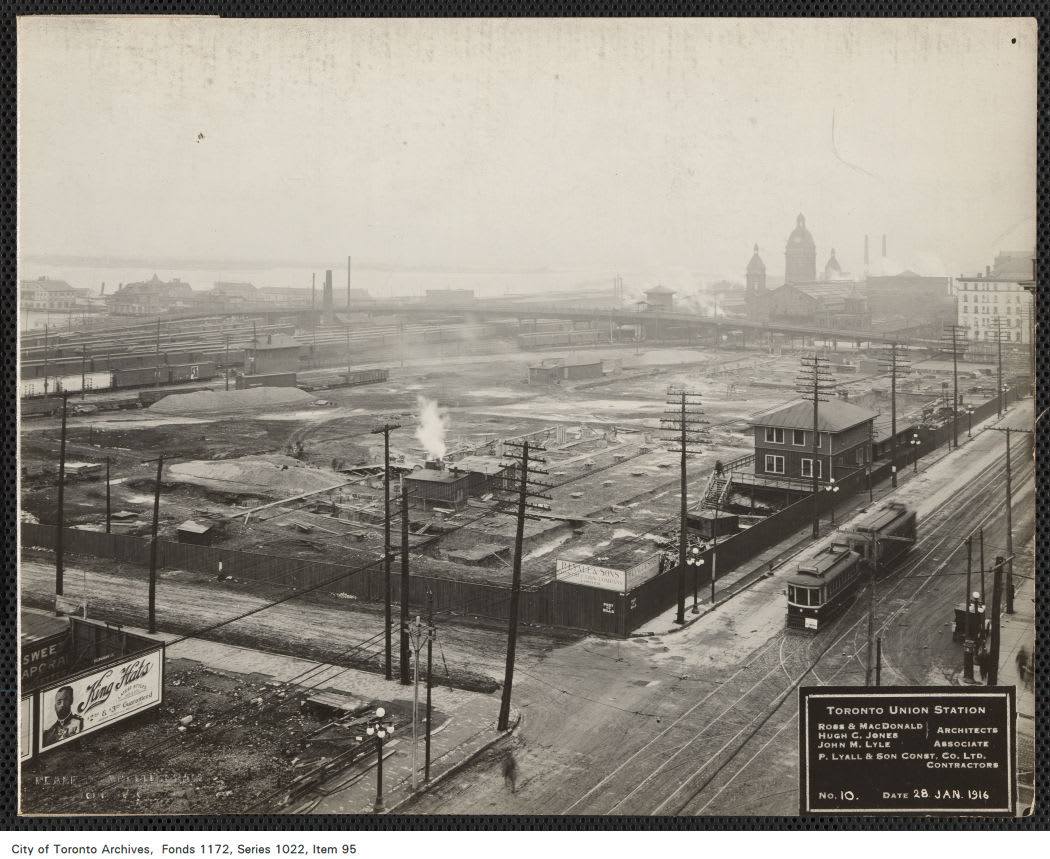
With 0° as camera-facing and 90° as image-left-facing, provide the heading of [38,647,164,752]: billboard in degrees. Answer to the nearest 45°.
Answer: approximately 315°

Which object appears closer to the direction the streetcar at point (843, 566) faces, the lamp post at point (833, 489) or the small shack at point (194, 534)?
the small shack

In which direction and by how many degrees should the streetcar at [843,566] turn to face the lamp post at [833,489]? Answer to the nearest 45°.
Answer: approximately 135° to its right

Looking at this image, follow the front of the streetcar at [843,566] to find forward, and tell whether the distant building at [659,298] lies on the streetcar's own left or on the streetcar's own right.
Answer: on the streetcar's own right

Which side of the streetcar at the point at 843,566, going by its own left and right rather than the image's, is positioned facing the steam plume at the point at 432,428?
right

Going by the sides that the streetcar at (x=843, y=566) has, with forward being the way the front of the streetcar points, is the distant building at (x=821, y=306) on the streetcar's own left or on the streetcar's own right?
on the streetcar's own right

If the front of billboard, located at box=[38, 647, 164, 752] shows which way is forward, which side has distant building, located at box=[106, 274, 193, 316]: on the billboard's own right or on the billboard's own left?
on the billboard's own left

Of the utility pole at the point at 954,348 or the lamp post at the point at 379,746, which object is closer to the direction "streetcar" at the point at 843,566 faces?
the lamp post
